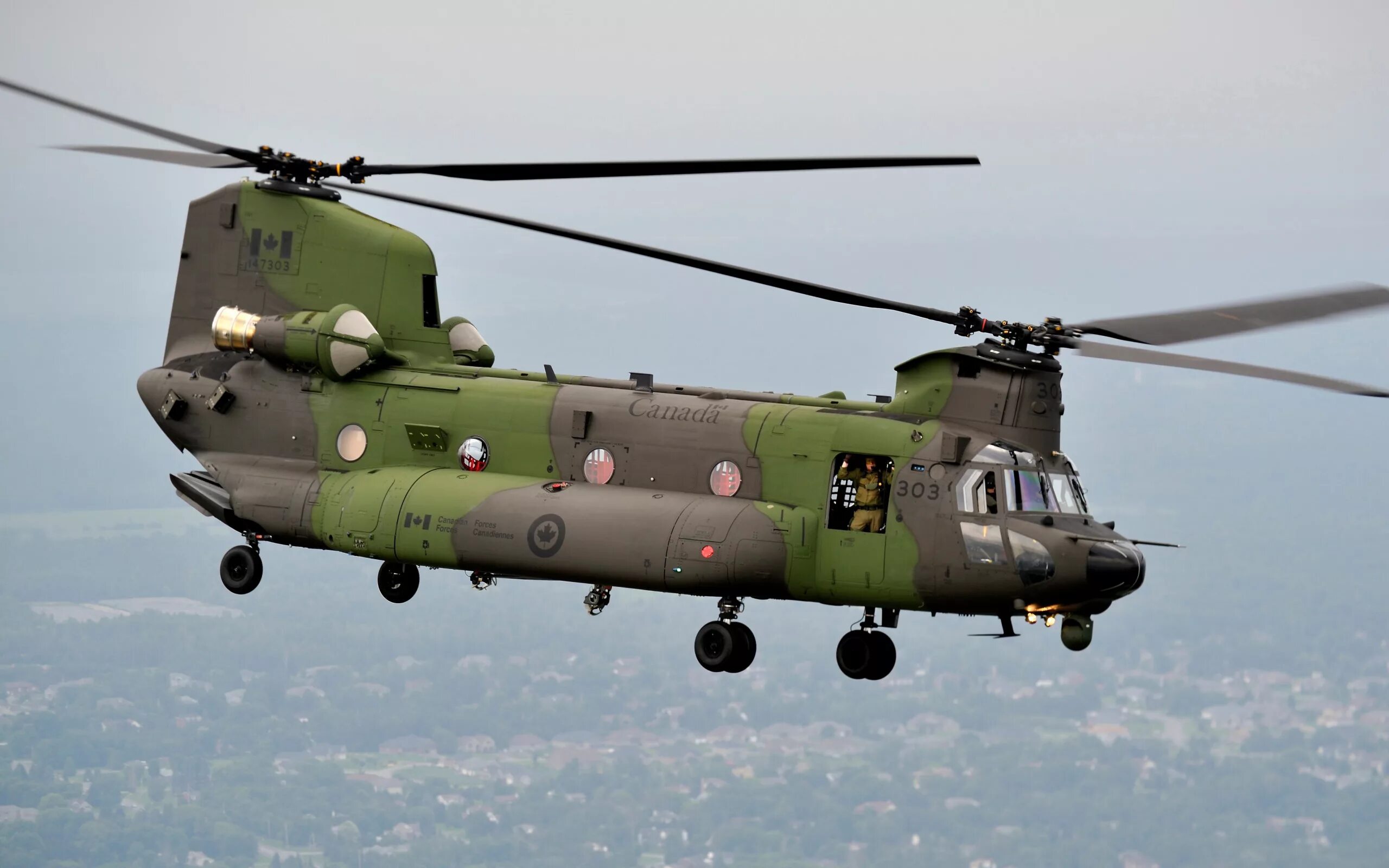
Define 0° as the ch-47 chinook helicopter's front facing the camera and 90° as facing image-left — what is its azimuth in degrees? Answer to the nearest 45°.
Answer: approximately 315°

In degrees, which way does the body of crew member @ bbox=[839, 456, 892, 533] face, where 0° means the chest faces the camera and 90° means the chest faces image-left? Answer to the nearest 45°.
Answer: approximately 0°
